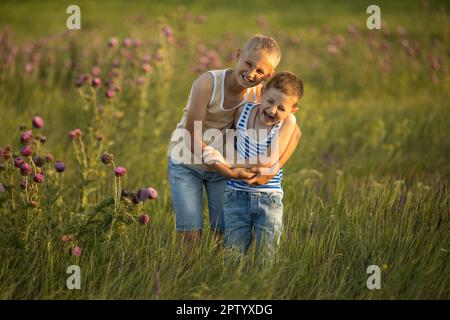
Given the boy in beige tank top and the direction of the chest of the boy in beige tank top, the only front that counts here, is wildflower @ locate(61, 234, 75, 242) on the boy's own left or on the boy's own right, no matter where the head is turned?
on the boy's own right

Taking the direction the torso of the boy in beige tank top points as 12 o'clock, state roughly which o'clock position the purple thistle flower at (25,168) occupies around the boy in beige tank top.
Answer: The purple thistle flower is roughly at 4 o'clock from the boy in beige tank top.

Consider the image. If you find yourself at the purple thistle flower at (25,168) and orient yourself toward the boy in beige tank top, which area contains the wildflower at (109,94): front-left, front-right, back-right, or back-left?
front-left

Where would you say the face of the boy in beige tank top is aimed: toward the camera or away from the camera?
toward the camera

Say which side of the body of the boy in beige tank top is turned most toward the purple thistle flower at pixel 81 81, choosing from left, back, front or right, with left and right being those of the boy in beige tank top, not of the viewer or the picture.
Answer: back

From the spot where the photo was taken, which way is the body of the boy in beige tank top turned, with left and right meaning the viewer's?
facing the viewer and to the right of the viewer

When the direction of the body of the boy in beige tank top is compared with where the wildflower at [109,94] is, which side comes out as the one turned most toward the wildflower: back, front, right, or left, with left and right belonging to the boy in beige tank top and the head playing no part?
back

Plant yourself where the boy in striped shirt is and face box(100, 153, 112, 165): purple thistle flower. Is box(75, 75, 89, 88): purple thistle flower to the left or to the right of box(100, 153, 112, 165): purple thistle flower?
right
